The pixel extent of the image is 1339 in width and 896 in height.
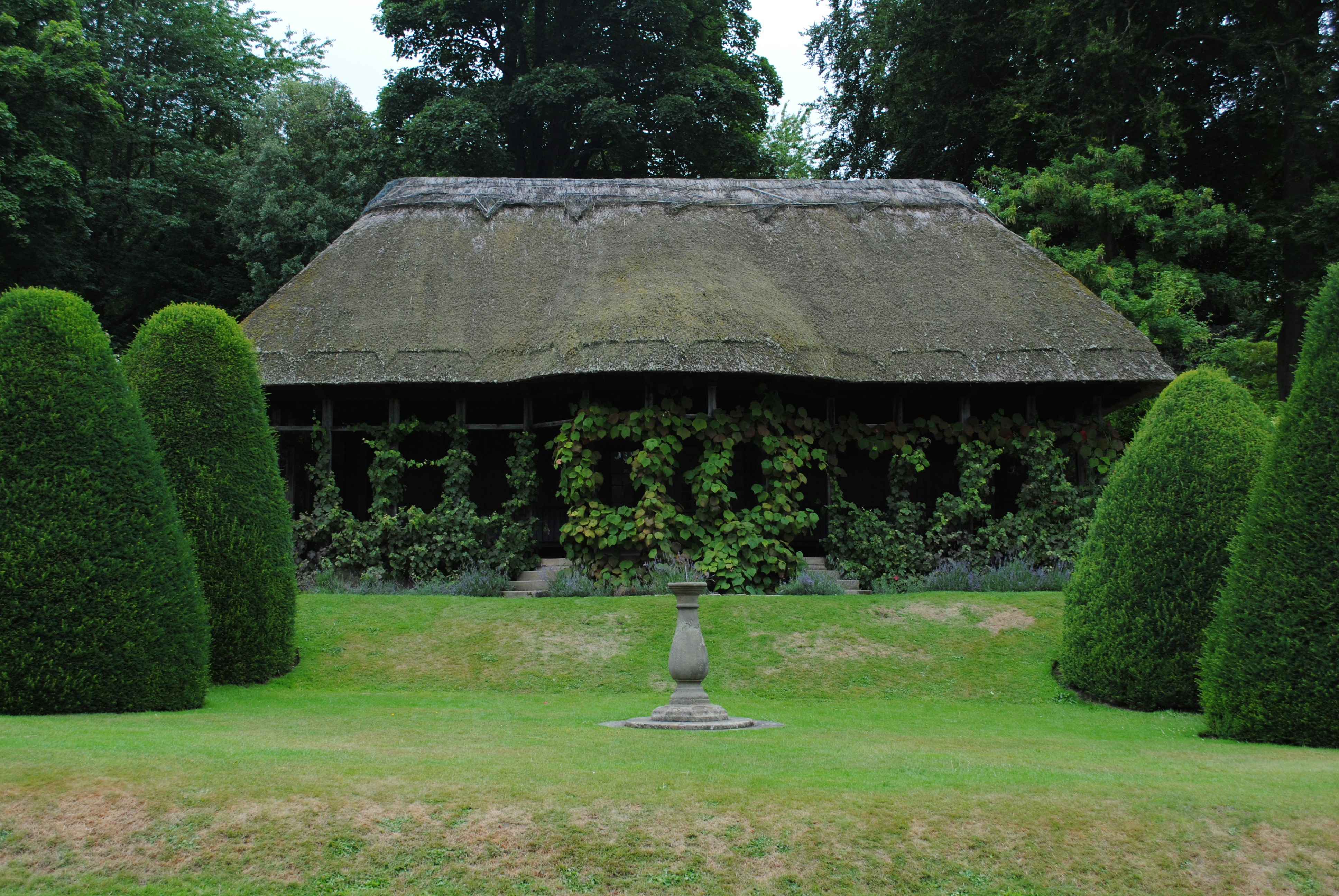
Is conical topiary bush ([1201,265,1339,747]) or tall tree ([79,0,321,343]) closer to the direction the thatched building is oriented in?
the conical topiary bush

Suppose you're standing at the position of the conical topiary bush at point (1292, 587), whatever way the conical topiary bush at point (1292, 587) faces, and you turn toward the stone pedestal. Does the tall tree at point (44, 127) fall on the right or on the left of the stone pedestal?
right

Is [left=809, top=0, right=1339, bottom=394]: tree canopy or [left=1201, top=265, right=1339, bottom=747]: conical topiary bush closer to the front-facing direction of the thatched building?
the conical topiary bush

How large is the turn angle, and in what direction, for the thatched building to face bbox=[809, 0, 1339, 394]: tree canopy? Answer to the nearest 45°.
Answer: approximately 135° to its left

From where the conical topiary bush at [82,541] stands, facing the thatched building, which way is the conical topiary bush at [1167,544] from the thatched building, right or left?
right

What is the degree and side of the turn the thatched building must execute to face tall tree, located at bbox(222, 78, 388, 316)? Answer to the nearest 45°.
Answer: approximately 135° to its right

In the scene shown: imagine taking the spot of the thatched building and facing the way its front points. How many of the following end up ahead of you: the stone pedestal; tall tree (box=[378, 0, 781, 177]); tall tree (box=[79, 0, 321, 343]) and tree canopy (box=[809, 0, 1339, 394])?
1

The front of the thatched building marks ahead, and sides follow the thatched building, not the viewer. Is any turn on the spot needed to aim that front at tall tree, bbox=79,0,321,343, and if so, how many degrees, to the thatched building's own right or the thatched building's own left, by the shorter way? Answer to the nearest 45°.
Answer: approximately 135° to the thatched building's own right

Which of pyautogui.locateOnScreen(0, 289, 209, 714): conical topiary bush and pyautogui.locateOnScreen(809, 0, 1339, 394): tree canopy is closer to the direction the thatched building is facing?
the conical topiary bush

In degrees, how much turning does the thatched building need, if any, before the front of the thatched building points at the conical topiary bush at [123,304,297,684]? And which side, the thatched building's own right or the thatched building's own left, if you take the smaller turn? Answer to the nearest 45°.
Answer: approximately 45° to the thatched building's own right

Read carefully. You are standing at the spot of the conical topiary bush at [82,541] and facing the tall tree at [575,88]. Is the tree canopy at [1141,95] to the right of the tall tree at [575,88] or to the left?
right

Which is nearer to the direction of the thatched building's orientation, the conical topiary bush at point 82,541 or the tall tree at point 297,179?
the conical topiary bush

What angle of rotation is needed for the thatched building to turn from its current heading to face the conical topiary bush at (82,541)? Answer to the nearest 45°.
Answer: approximately 45° to its right

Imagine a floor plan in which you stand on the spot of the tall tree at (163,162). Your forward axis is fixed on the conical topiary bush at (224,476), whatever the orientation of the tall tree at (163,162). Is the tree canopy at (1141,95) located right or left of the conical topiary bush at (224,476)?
left

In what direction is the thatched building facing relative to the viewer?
toward the camera

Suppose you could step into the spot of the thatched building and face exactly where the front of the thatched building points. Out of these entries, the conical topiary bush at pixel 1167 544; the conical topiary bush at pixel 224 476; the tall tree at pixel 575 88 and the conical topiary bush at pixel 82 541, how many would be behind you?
1
